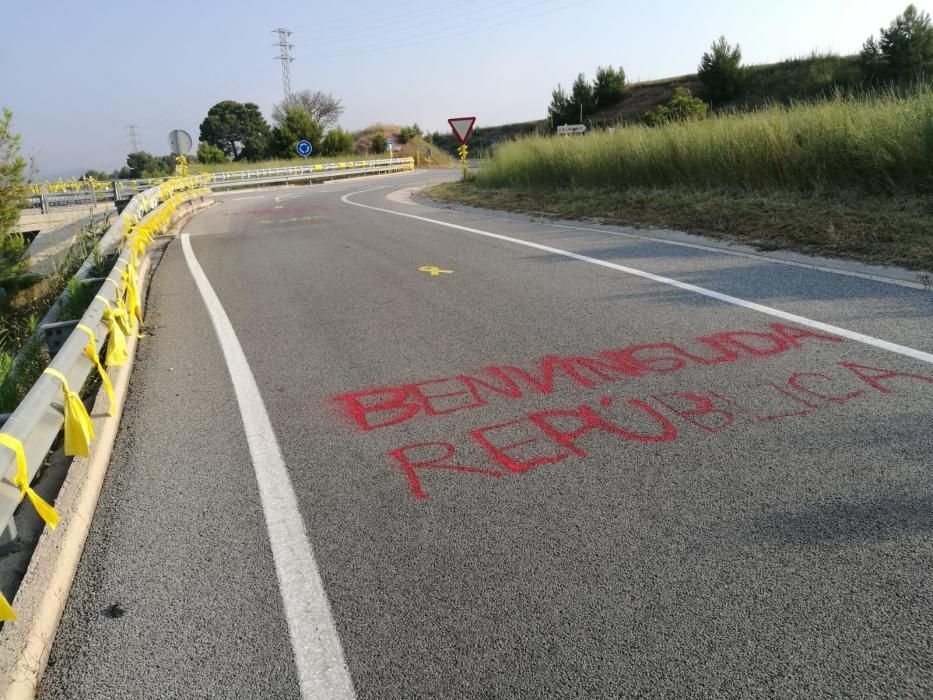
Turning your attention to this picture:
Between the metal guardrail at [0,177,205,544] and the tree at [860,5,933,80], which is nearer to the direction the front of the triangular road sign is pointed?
the metal guardrail

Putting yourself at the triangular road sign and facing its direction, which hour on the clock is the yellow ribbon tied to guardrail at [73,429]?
The yellow ribbon tied to guardrail is roughly at 12 o'clock from the triangular road sign.

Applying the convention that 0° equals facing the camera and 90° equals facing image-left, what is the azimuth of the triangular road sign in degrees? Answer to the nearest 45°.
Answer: approximately 0°

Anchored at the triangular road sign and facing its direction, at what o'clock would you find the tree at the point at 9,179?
The tree is roughly at 1 o'clock from the triangular road sign.

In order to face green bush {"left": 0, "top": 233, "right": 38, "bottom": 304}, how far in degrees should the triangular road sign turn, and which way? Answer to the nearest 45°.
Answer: approximately 45° to its right

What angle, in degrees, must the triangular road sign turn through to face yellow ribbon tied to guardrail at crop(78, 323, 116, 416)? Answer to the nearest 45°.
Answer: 0° — it already faces it

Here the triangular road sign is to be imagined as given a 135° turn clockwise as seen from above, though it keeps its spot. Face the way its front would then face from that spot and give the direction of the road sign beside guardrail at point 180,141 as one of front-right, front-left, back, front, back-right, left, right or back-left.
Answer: front-left

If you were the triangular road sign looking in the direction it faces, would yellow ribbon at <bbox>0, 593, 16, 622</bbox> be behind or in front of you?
in front

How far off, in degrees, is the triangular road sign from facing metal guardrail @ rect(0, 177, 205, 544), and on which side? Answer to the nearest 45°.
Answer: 0° — it already faces it
